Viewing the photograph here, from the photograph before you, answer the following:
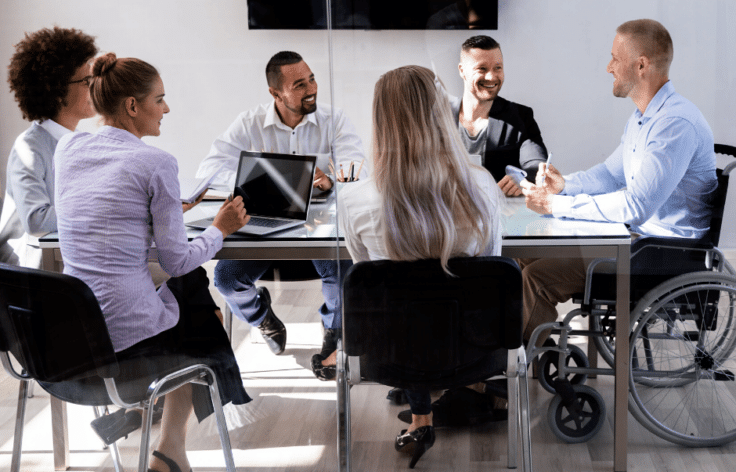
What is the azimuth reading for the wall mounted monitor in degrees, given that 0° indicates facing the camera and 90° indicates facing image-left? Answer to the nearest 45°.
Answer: approximately 0°

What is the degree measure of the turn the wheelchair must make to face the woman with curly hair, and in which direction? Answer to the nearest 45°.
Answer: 0° — it already faces them

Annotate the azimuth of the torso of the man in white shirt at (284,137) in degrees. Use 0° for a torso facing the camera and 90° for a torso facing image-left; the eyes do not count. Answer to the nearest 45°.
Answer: approximately 0°

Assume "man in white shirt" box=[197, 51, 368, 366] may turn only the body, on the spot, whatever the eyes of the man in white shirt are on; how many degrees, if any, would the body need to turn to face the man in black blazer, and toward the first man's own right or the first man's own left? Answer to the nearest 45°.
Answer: approximately 45° to the first man's own left

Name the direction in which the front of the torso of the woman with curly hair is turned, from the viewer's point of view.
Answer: to the viewer's right

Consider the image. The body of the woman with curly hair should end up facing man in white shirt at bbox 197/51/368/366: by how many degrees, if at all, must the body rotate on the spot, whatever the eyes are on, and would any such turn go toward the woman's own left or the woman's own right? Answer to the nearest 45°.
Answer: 0° — they already face them

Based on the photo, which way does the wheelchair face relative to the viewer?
to the viewer's left

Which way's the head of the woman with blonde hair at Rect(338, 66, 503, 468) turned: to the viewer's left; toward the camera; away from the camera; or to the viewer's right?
away from the camera

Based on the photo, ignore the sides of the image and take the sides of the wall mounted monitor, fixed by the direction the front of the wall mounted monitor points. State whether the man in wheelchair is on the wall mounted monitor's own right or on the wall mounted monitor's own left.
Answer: on the wall mounted monitor's own left

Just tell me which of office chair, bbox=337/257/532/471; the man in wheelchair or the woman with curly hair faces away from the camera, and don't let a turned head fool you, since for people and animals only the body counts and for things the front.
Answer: the office chair

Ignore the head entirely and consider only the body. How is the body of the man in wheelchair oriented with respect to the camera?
to the viewer's left

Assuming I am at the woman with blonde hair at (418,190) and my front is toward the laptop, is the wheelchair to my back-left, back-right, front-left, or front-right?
back-right

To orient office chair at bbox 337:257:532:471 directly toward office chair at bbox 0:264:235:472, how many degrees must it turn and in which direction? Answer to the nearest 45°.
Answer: approximately 90° to its left
